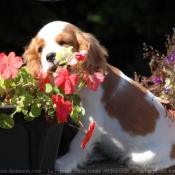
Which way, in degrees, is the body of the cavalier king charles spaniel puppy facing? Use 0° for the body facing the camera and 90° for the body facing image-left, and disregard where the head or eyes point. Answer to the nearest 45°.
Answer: approximately 90°

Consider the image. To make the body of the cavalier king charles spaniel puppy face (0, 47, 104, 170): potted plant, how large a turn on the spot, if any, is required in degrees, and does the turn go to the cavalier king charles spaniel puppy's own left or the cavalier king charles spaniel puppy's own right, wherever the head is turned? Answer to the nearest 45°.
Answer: approximately 45° to the cavalier king charles spaniel puppy's own left

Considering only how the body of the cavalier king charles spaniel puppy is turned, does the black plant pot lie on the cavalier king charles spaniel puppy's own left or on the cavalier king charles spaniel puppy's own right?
on the cavalier king charles spaniel puppy's own left
